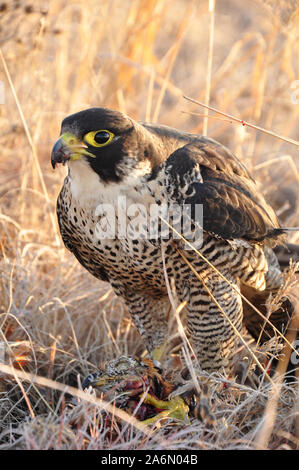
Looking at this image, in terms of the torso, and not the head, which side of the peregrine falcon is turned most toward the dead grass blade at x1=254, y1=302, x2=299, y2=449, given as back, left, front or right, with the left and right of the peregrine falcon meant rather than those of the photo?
left

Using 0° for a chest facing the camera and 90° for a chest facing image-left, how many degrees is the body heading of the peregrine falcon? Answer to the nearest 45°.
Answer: approximately 45°
